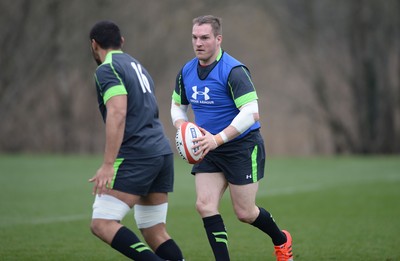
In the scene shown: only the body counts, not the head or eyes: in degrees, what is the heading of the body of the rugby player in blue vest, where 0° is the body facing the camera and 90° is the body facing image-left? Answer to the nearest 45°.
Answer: approximately 45°

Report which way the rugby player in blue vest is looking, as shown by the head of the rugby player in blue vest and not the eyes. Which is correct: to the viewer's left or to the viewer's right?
to the viewer's left
